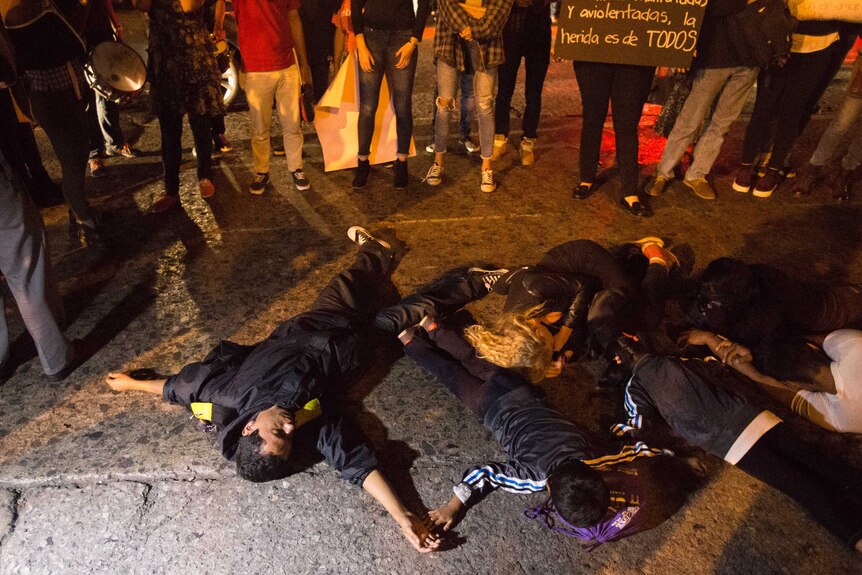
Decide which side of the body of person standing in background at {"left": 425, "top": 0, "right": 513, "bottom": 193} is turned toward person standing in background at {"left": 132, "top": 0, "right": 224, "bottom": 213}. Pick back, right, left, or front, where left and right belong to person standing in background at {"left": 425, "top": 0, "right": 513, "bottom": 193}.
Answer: right

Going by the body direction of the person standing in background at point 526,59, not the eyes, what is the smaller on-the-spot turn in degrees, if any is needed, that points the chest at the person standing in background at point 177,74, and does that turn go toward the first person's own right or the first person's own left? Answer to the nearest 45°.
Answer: approximately 45° to the first person's own right

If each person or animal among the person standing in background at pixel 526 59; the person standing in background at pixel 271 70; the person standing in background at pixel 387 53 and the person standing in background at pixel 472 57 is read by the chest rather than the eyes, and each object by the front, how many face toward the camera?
4

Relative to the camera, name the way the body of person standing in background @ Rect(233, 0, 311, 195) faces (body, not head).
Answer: toward the camera

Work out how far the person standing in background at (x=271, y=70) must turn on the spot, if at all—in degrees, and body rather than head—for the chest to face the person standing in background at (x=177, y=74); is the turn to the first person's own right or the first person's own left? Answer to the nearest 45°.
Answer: approximately 90° to the first person's own right

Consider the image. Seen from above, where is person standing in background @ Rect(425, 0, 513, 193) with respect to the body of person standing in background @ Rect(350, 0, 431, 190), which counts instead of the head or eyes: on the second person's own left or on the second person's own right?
on the second person's own left

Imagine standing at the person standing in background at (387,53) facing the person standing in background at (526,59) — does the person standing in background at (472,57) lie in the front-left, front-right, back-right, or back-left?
front-right

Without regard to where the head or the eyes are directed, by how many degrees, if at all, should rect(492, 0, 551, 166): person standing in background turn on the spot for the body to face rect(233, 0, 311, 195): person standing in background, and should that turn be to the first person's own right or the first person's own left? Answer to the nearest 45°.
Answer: approximately 45° to the first person's own right

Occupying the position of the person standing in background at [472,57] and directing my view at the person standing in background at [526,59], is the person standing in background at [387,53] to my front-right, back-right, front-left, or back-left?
back-left

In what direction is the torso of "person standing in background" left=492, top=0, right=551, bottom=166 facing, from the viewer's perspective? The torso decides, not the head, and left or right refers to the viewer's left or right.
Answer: facing the viewer

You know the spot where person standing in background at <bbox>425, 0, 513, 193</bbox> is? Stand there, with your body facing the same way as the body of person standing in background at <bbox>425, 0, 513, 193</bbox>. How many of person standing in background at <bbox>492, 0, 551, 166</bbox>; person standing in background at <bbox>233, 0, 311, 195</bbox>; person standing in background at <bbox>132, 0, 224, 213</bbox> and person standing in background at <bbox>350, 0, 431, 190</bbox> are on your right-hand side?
3

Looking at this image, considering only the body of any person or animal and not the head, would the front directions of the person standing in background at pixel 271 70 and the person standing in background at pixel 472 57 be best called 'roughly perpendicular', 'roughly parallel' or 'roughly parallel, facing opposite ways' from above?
roughly parallel

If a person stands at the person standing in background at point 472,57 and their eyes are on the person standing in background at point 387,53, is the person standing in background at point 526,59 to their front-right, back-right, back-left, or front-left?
back-right

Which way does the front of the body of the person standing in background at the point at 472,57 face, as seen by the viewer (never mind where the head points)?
toward the camera
